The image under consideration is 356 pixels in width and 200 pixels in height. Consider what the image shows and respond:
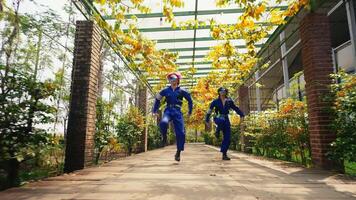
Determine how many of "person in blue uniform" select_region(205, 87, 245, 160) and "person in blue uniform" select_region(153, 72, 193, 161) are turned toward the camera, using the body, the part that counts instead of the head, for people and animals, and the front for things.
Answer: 2

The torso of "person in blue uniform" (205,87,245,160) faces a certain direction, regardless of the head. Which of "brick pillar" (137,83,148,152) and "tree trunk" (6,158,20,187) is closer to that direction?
the tree trunk

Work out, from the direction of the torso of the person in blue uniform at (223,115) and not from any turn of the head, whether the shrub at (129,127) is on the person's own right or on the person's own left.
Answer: on the person's own right

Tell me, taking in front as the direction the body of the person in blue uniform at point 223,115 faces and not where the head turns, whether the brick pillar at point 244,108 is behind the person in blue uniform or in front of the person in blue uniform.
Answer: behind

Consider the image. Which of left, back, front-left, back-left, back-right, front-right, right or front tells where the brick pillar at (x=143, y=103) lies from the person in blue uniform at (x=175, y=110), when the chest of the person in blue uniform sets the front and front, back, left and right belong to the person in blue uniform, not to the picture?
back

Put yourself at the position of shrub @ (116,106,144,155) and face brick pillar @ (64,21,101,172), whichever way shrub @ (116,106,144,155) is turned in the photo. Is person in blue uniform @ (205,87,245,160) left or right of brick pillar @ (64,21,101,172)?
left

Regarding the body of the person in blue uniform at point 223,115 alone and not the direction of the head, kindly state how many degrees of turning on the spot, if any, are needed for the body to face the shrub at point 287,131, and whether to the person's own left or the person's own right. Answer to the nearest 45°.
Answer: approximately 90° to the person's own left

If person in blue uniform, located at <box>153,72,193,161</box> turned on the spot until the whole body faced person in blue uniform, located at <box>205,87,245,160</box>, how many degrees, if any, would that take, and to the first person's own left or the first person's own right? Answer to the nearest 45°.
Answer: approximately 135° to the first person's own left

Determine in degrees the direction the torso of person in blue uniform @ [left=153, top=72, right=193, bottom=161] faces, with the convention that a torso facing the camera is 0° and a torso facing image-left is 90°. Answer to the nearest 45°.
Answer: approximately 0°

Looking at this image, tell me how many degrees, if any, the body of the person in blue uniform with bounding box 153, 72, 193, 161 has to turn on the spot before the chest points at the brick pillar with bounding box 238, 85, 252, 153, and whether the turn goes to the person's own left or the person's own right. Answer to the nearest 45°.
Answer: approximately 135° to the person's own left
